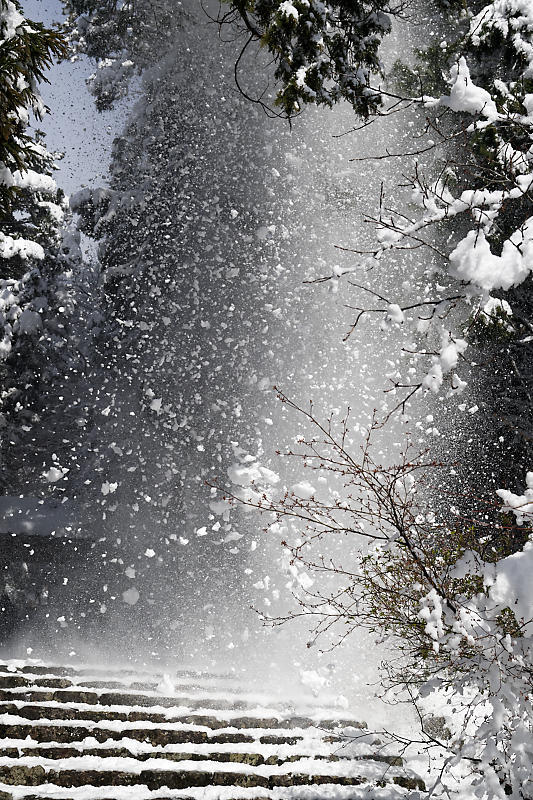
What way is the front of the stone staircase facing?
toward the camera
